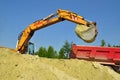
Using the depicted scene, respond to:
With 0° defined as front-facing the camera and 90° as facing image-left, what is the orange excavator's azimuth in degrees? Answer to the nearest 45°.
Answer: approximately 270°
